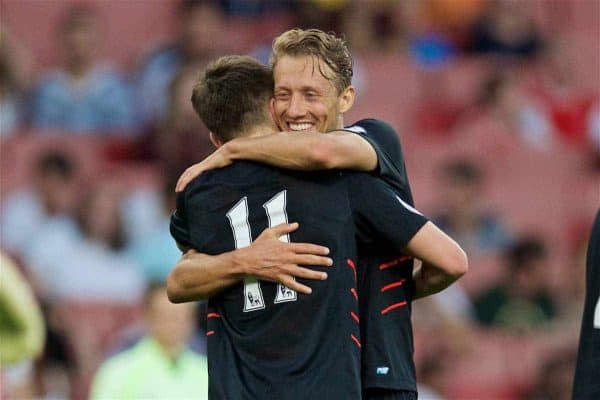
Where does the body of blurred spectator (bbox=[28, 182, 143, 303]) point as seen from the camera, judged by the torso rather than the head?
toward the camera

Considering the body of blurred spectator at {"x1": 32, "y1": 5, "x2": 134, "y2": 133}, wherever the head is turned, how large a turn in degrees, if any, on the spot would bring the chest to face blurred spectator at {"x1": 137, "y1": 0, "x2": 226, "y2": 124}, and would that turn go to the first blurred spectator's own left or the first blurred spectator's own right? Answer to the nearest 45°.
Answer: approximately 90° to the first blurred spectator's own left

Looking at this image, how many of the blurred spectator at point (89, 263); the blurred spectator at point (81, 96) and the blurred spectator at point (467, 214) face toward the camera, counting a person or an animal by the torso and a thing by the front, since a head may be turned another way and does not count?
3

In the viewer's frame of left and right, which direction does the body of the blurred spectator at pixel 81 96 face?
facing the viewer

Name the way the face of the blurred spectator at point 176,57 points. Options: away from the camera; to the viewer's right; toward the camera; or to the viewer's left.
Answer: toward the camera

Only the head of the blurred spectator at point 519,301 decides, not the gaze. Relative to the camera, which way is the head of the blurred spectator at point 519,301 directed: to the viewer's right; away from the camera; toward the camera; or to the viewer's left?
toward the camera

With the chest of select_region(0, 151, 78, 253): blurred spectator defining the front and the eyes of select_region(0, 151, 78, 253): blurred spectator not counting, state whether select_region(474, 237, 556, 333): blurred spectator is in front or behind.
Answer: in front

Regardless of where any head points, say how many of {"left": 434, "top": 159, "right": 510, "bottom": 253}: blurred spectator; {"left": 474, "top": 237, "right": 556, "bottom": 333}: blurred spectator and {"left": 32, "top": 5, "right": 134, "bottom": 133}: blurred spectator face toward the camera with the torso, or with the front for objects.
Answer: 3

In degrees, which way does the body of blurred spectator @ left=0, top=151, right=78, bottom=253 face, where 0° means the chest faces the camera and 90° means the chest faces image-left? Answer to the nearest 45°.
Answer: approximately 315°

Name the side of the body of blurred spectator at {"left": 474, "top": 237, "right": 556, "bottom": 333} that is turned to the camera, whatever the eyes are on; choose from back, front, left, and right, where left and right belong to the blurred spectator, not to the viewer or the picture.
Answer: front

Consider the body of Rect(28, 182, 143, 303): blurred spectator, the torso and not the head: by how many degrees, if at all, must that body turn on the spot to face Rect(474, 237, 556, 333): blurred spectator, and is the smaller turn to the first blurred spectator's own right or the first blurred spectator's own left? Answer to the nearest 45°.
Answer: approximately 90° to the first blurred spectator's own left

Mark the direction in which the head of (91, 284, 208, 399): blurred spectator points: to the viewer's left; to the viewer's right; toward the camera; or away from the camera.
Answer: toward the camera
